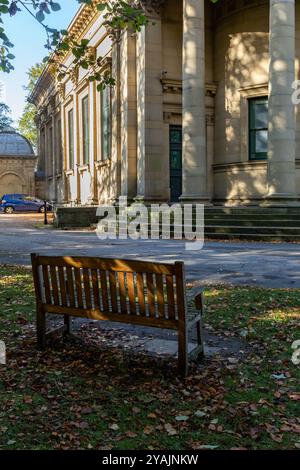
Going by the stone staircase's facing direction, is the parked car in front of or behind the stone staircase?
behind

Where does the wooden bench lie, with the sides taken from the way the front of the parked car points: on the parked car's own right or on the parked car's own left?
on the parked car's own right

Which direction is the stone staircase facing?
toward the camera

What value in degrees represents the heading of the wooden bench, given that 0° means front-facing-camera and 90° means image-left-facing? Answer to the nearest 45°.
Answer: approximately 225°

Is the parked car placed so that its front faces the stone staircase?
no

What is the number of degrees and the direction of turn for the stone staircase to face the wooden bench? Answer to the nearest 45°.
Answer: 0° — it already faces it

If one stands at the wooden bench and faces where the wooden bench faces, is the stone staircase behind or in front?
in front

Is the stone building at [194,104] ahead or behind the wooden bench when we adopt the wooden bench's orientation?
ahead

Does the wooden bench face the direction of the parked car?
no
